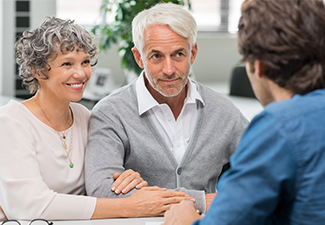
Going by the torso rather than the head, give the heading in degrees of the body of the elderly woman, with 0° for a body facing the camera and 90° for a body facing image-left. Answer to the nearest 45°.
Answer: approximately 315°

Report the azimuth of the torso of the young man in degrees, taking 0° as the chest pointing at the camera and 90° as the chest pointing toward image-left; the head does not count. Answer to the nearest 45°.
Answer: approximately 135°

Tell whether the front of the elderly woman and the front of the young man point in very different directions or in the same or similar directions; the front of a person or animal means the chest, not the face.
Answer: very different directions

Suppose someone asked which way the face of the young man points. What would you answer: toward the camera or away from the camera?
away from the camera

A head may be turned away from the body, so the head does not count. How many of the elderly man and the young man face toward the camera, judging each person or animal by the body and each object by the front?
1
